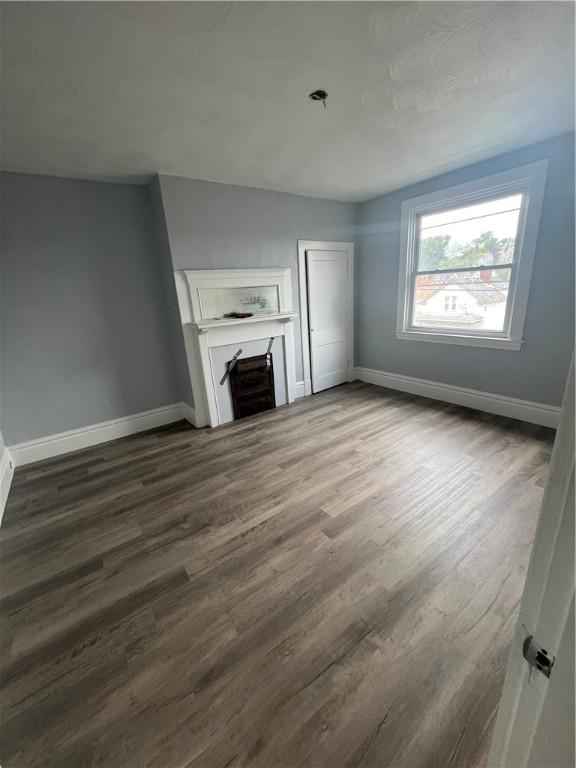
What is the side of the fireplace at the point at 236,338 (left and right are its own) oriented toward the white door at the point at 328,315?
left

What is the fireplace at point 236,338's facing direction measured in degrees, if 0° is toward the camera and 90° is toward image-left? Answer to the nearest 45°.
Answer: approximately 315°

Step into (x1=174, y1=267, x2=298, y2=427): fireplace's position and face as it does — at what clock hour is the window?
The window is roughly at 11 o'clock from the fireplace.
